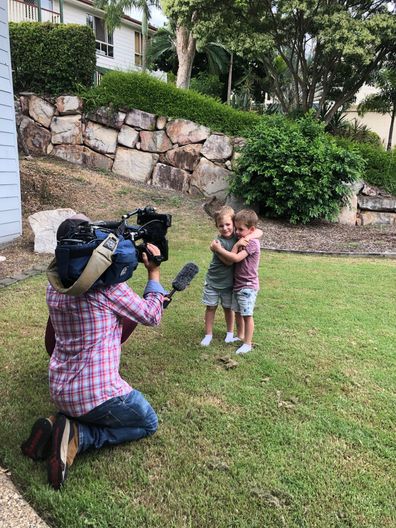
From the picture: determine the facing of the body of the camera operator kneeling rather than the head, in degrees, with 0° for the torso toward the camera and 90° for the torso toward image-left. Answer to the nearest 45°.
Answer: approximately 225°

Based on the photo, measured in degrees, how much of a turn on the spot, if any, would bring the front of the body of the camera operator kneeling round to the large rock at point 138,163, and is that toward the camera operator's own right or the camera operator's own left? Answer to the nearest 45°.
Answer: approximately 45° to the camera operator's own left

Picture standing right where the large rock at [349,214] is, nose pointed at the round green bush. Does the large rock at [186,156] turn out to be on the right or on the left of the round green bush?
right

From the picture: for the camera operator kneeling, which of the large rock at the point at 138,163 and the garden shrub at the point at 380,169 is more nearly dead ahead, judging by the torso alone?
the garden shrub

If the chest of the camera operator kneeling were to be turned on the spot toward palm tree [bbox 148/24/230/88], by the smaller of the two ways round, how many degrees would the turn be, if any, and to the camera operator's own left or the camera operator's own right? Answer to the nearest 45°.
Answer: approximately 45° to the camera operator's own left

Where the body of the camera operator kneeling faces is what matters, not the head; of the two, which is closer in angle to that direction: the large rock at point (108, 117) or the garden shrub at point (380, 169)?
the garden shrub

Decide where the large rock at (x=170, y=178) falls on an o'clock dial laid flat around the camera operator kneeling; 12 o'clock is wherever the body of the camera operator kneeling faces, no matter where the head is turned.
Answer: The large rock is roughly at 11 o'clock from the camera operator kneeling.

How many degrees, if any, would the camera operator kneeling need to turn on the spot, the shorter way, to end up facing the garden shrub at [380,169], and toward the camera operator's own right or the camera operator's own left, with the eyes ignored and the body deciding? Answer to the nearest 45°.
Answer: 0° — they already face it
